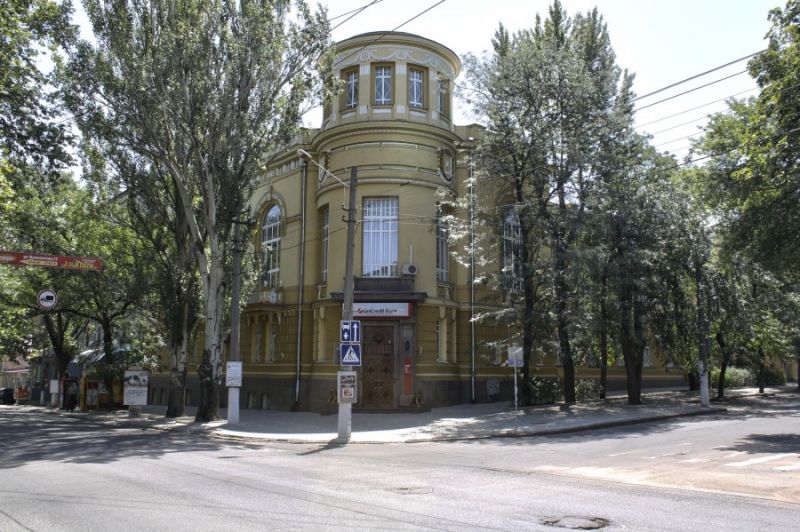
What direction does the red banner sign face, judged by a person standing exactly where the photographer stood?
facing the viewer

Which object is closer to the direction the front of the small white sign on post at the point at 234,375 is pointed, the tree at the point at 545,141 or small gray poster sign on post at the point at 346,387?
the small gray poster sign on post

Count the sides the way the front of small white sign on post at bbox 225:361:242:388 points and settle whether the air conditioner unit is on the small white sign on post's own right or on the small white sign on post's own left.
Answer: on the small white sign on post's own left

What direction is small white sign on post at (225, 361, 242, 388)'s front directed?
toward the camera

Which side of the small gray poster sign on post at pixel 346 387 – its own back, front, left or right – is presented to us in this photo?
front

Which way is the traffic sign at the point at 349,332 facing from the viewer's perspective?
toward the camera

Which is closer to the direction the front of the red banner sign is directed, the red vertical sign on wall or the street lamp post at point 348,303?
the street lamp post

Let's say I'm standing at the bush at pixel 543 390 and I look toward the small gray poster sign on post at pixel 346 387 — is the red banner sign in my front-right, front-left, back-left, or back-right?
front-right

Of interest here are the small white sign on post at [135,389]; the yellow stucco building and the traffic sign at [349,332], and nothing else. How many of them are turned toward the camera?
3
